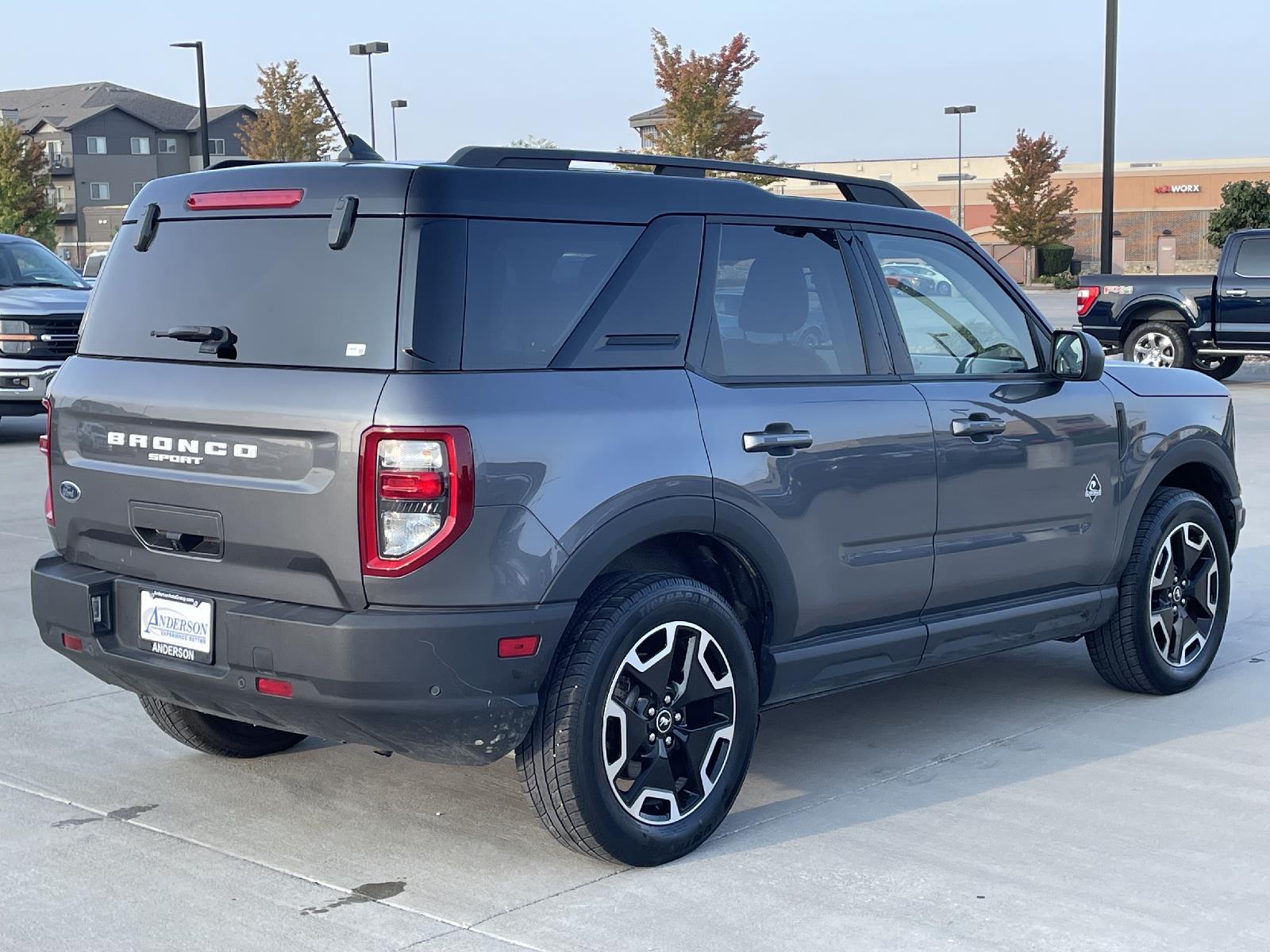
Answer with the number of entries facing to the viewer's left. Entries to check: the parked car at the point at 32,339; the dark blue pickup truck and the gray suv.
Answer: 0

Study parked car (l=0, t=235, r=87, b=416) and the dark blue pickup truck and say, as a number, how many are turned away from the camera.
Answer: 0

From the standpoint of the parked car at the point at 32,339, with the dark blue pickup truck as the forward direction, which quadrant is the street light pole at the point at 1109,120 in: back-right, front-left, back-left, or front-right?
front-left

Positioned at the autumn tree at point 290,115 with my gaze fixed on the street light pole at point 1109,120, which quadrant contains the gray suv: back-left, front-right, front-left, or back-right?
front-right

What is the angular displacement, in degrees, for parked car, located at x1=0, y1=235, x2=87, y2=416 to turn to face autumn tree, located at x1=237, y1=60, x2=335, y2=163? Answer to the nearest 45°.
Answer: approximately 135° to its left

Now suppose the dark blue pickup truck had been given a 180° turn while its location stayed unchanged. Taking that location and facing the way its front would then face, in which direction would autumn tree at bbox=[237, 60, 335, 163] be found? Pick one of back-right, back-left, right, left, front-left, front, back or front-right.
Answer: front-right

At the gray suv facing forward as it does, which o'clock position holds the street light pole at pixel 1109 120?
The street light pole is roughly at 11 o'clock from the gray suv.

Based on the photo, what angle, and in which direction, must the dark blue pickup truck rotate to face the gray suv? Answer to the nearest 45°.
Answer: approximately 90° to its right

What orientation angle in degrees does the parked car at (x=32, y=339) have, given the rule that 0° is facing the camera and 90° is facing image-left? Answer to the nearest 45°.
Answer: approximately 315°

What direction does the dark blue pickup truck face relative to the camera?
to the viewer's right

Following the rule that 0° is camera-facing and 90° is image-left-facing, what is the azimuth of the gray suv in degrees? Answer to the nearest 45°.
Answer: approximately 225°

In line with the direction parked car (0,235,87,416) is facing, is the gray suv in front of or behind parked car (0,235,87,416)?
in front

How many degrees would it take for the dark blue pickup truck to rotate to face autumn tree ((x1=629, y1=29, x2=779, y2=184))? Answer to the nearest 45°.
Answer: approximately 135° to its left

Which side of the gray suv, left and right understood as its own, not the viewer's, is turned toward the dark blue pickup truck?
front

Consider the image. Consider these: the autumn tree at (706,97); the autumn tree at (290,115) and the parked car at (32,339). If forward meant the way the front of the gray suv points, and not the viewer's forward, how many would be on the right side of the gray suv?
0
